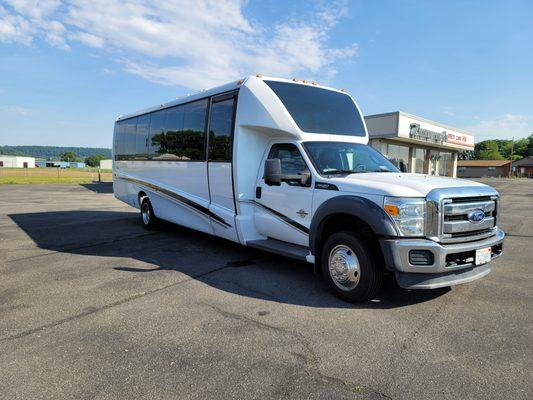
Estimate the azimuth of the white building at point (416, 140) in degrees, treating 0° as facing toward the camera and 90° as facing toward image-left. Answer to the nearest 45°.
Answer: approximately 315°

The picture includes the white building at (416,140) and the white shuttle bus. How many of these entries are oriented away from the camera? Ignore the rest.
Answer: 0

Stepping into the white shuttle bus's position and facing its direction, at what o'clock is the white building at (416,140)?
The white building is roughly at 8 o'clock from the white shuttle bus.

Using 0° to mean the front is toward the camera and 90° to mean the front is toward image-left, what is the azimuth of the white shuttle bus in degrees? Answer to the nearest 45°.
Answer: approximately 315°

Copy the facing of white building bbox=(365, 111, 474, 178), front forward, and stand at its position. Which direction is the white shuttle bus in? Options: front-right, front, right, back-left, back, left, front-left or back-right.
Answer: front-right
